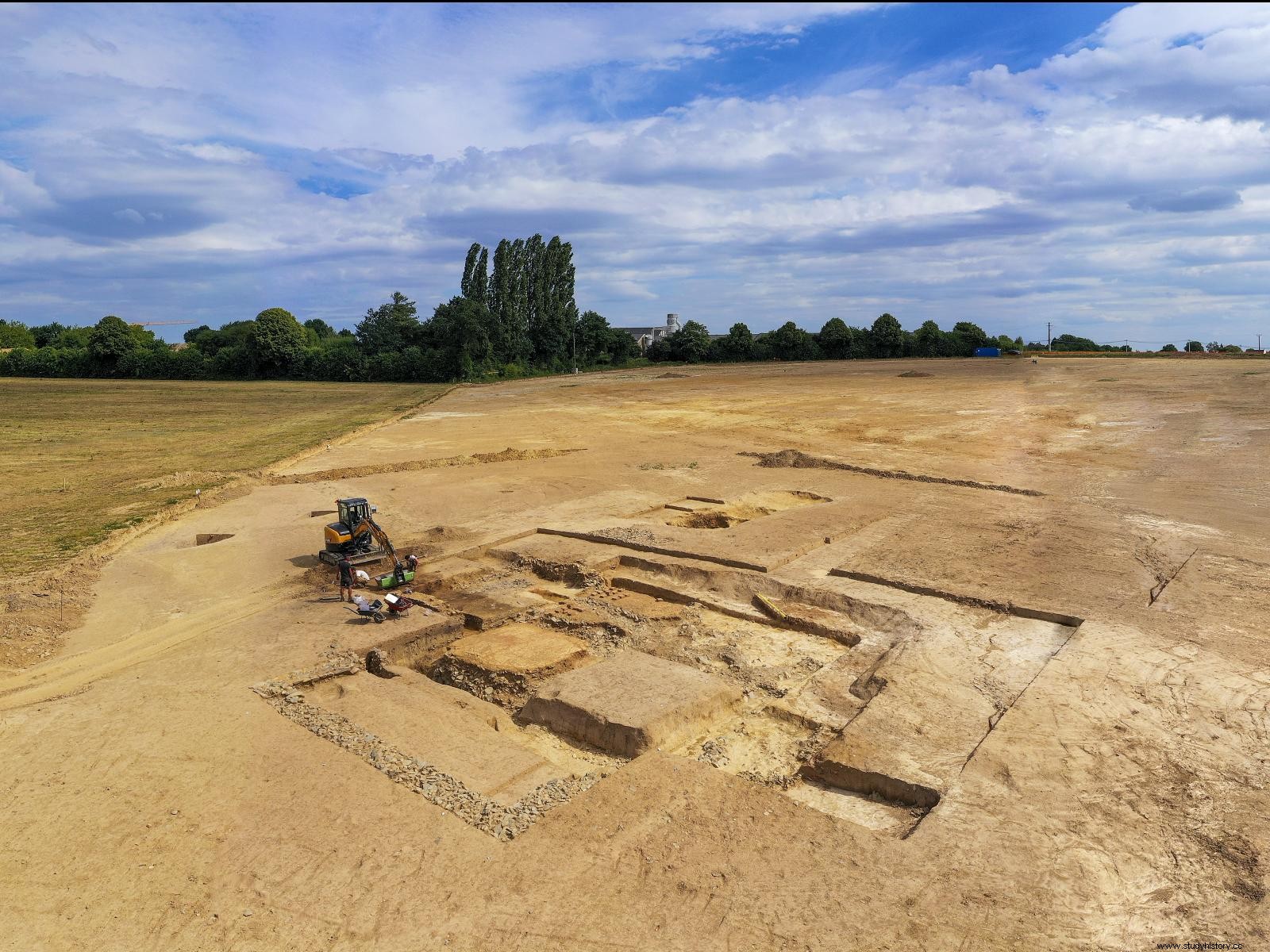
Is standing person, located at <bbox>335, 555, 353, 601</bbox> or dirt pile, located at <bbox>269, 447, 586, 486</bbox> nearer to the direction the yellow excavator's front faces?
the standing person

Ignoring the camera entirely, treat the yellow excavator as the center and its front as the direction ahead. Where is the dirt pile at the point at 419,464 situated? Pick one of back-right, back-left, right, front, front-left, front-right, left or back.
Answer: back-left

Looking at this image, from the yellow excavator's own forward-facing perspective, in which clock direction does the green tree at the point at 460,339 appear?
The green tree is roughly at 8 o'clock from the yellow excavator.

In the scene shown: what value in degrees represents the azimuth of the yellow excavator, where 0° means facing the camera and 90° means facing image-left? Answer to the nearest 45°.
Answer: approximately 315°

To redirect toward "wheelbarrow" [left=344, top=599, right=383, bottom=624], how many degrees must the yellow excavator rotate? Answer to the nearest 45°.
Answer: approximately 45° to its right

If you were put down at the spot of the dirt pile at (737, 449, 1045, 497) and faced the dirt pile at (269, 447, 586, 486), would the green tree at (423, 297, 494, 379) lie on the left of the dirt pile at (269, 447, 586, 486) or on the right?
right

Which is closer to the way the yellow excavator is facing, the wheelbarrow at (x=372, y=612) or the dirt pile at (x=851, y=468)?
the wheelbarrow
